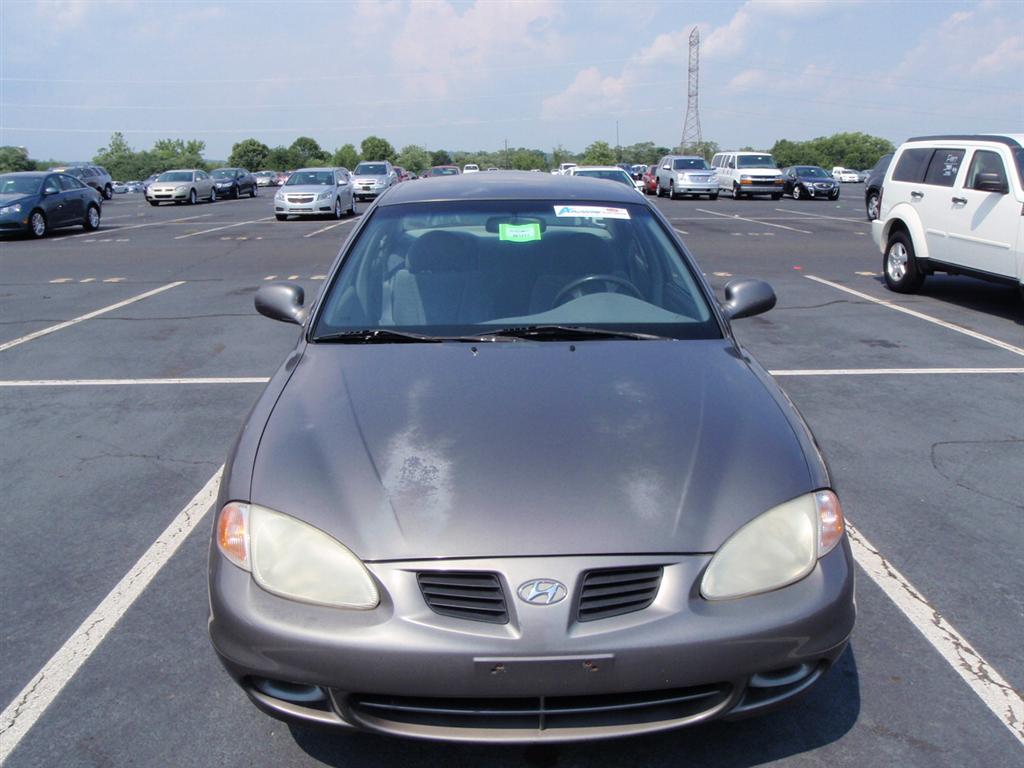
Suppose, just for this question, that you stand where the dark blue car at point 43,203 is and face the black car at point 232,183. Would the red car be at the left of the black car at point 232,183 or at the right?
right

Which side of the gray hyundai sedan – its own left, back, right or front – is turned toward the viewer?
front

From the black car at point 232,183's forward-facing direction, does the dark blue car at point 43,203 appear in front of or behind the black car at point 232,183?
in front

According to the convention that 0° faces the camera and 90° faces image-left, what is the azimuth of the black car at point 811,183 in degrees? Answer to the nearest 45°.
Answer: approximately 315°

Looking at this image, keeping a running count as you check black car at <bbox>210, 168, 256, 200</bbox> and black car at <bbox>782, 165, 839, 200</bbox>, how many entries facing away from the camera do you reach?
0

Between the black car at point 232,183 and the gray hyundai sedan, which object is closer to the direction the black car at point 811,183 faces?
the gray hyundai sedan

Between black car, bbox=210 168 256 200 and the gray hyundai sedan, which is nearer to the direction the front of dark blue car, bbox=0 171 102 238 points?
the gray hyundai sedan

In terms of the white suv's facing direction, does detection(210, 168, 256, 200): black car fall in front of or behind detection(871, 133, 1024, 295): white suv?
behind

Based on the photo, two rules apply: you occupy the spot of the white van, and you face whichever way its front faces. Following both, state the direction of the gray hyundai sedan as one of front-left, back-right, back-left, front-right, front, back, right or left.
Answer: front-right

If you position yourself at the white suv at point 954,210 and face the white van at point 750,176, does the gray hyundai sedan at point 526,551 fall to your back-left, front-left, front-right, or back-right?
back-left

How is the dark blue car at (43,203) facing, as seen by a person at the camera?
facing the viewer and to the left of the viewer

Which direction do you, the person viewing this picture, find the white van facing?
facing the viewer and to the right of the viewer

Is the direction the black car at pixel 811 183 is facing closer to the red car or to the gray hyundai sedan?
the gray hyundai sedan

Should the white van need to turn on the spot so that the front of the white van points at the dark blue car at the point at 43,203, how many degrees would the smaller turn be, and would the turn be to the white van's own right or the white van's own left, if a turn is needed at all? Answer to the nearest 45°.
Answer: approximately 90° to the white van's own right
